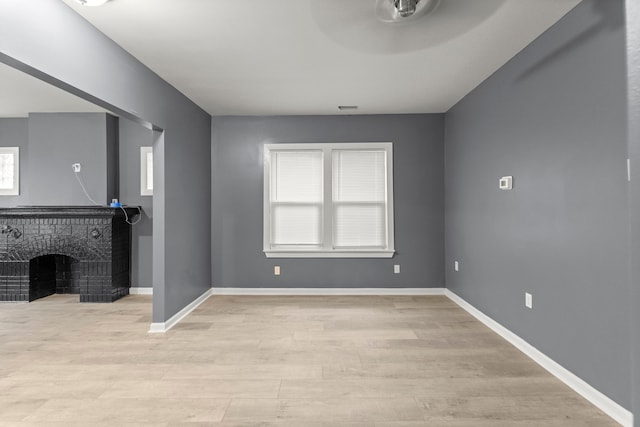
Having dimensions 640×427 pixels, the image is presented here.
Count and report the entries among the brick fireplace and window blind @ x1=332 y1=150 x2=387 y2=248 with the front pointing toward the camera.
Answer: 2

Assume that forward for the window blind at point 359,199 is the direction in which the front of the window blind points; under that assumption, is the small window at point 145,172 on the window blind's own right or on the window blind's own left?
on the window blind's own right

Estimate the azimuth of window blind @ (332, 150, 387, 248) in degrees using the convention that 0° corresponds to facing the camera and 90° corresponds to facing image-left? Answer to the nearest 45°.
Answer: approximately 0°

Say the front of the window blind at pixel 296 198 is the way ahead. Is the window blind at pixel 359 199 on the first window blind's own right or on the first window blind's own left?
on the first window blind's own left

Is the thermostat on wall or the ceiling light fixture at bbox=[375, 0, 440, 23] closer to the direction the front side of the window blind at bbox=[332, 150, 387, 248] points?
the ceiling light fixture

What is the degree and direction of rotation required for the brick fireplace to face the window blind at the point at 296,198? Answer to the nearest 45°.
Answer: approximately 45° to its left

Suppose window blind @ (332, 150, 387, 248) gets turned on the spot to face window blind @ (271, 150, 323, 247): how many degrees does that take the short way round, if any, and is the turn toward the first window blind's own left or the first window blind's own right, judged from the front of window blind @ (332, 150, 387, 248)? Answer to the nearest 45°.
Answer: approximately 90° to the first window blind's own right

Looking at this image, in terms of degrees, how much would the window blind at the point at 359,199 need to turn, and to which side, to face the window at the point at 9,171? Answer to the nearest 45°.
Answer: approximately 90° to its right

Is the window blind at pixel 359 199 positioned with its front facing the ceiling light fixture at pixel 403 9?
yes

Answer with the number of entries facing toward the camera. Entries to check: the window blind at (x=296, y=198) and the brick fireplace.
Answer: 2

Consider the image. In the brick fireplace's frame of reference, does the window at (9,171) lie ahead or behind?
behind

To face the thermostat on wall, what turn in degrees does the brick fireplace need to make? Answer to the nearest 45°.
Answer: approximately 45° to its left
